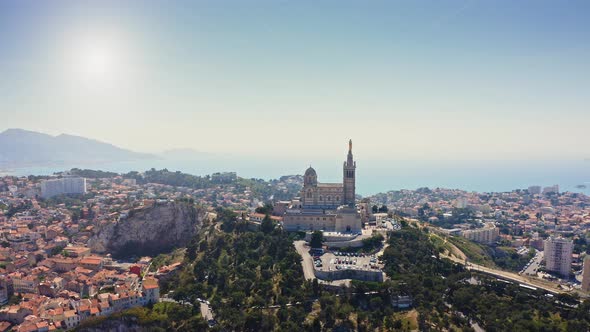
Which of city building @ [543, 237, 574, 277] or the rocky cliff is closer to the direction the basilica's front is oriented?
the city building

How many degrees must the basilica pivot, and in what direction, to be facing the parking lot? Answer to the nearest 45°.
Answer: approximately 90° to its right

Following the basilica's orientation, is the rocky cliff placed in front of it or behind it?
behind

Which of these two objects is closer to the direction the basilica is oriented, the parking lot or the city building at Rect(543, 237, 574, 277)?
the city building

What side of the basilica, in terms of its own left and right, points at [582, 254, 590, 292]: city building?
front

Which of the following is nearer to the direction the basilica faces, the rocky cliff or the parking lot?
the parking lot

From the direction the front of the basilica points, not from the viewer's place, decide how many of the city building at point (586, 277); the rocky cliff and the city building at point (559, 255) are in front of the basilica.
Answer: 2

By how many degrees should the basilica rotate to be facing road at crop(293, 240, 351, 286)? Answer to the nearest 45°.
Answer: approximately 90° to its right

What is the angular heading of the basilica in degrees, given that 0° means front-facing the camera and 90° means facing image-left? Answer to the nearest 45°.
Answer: approximately 270°
